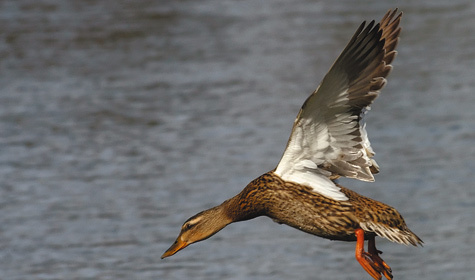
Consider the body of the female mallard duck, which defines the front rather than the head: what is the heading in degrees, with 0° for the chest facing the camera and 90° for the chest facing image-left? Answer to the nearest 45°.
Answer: approximately 90°
